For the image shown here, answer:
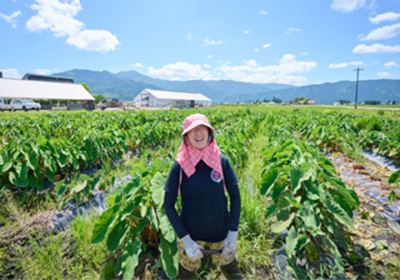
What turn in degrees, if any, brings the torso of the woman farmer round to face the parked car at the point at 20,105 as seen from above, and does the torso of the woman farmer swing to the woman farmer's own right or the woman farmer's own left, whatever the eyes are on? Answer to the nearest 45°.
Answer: approximately 135° to the woman farmer's own right

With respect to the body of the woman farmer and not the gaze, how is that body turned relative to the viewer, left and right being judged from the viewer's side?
facing the viewer

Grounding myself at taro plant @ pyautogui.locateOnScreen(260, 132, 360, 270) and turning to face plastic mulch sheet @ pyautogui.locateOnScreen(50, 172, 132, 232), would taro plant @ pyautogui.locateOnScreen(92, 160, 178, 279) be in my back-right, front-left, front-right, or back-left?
front-left

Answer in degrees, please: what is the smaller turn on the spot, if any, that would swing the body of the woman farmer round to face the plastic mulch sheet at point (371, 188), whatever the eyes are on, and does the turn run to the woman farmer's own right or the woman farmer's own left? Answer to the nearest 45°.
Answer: approximately 135° to the woman farmer's own left

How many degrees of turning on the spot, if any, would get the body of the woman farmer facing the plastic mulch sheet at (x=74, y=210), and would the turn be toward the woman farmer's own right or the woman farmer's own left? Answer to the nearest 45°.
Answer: approximately 135° to the woman farmer's own right

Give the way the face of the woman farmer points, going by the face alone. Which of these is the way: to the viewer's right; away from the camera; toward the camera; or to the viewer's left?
toward the camera
